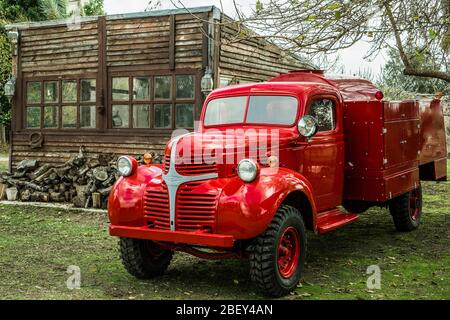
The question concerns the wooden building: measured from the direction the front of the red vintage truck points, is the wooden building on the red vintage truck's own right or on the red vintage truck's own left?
on the red vintage truck's own right

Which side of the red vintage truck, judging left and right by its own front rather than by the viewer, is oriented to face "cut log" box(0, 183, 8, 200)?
right

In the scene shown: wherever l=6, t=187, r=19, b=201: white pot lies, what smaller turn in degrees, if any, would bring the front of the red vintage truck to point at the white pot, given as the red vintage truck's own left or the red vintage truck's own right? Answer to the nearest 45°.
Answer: approximately 90° to the red vintage truck's own right

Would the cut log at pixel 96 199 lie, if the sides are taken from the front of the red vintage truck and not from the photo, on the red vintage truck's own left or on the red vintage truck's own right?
on the red vintage truck's own right

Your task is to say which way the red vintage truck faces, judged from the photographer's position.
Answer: facing the viewer and to the left of the viewer
